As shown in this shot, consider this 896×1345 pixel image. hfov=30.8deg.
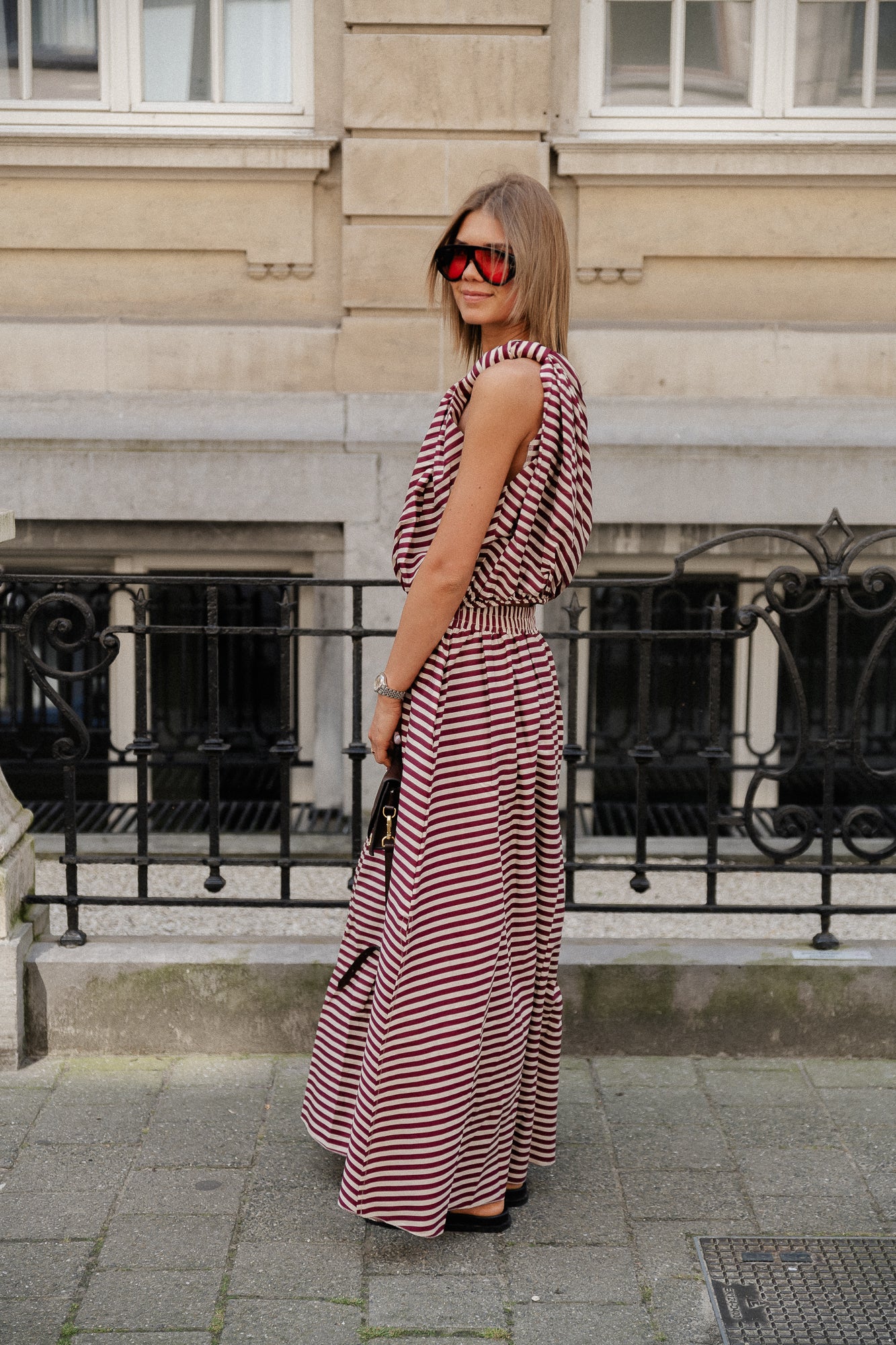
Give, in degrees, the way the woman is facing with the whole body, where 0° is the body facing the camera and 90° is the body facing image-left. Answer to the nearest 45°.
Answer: approximately 90°

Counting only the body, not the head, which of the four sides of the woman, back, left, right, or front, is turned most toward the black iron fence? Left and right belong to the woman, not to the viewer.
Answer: right
